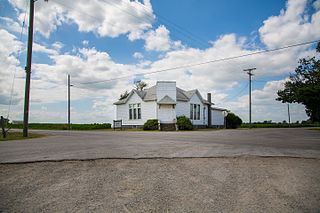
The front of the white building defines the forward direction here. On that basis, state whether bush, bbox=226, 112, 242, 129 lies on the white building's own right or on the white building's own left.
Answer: on the white building's own left

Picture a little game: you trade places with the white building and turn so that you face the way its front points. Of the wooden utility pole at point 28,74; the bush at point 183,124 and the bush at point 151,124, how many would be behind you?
0

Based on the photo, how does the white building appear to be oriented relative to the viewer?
toward the camera

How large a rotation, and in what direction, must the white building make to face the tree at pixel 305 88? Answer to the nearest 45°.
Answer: approximately 90° to its left

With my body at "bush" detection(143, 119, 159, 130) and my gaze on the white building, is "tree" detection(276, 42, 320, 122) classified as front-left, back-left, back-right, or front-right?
front-right

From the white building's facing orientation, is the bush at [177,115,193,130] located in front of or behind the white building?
in front

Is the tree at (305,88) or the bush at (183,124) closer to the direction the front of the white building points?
the bush

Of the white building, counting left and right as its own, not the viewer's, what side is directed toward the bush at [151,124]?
front

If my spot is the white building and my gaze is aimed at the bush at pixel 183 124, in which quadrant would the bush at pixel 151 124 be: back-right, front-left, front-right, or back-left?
front-right

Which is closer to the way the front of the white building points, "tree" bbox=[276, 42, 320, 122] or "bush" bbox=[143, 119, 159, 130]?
the bush
